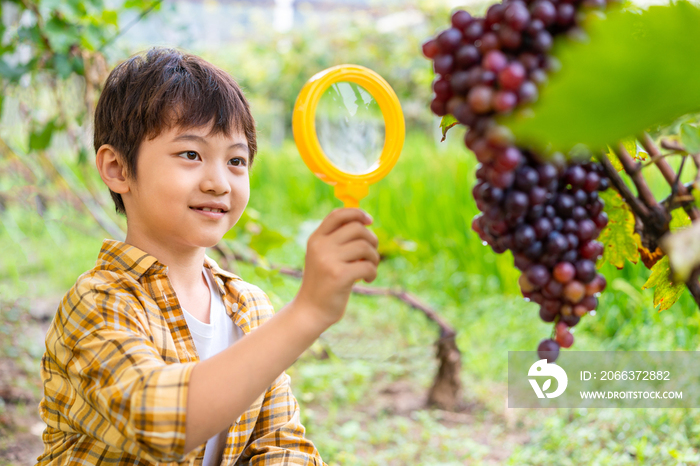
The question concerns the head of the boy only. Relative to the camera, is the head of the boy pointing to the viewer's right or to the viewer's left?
to the viewer's right

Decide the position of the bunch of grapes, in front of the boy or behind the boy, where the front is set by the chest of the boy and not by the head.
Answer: in front

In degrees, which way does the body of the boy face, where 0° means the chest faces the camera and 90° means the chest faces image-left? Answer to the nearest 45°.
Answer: approximately 315°

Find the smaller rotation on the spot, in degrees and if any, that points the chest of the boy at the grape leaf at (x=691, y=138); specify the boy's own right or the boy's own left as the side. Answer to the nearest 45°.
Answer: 0° — they already face it

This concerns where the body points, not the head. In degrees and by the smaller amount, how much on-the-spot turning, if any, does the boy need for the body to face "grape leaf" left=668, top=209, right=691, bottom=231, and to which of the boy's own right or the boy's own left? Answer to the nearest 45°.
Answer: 0° — they already face it
